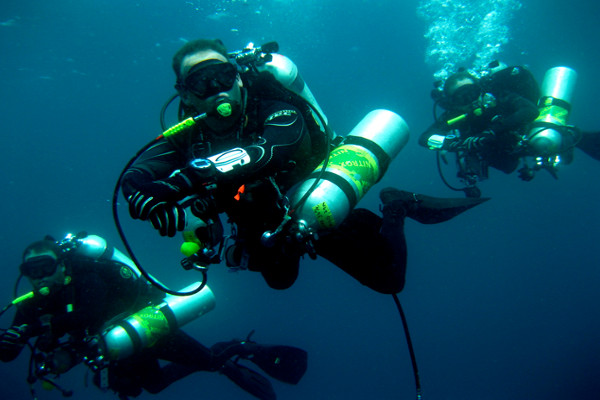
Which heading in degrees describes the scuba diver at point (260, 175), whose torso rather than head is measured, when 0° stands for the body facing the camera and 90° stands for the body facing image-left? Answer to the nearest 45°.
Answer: approximately 45°

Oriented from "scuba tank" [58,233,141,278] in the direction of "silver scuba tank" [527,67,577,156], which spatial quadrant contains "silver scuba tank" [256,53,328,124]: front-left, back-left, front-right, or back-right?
front-right

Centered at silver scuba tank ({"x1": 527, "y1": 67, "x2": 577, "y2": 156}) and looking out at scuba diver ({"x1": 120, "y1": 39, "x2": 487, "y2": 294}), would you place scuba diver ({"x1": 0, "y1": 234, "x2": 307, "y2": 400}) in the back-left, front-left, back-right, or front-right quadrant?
front-right

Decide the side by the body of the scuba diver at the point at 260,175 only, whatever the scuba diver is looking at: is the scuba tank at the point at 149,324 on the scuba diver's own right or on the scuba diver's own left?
on the scuba diver's own right

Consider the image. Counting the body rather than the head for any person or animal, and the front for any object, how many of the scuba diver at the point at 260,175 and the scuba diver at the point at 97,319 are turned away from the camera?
0

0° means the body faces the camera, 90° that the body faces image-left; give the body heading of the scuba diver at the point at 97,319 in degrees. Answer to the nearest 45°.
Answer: approximately 45°

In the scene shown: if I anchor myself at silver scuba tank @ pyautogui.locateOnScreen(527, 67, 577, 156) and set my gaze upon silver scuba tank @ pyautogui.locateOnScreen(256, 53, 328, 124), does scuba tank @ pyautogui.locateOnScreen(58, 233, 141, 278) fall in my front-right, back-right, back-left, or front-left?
front-right

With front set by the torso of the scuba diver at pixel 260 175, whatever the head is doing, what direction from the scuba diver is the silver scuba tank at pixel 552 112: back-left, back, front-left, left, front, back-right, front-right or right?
back

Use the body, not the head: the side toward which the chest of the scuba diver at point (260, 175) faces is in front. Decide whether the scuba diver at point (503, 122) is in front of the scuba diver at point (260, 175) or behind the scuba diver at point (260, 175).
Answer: behind

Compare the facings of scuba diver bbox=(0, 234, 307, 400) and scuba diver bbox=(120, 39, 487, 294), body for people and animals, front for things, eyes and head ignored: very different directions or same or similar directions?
same or similar directions
